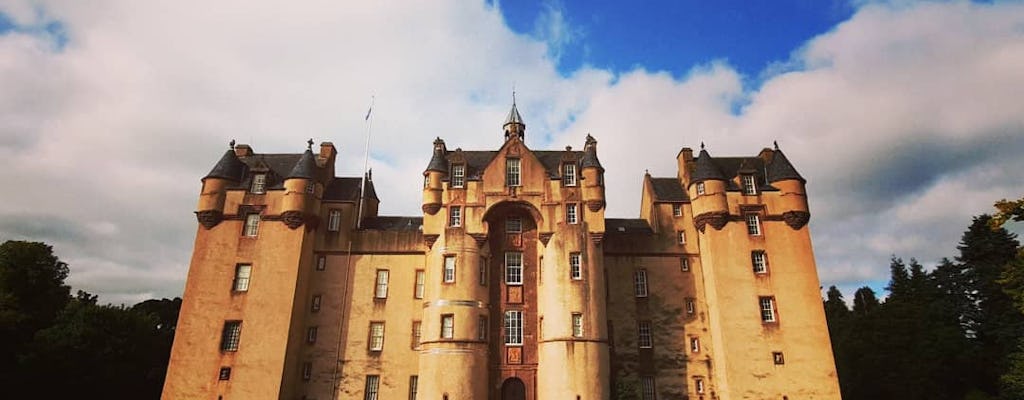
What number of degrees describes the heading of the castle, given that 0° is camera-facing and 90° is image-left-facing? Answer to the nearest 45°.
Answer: approximately 0°
